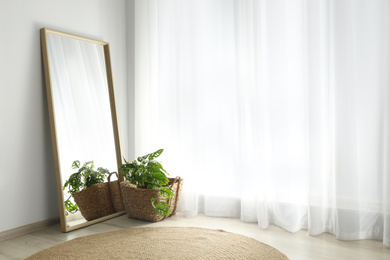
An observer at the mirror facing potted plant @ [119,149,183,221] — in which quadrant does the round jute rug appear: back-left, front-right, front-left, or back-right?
front-right

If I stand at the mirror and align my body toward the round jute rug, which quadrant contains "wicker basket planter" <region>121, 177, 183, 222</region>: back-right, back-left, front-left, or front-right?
front-left

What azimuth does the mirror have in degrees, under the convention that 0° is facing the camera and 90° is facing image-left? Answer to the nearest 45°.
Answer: approximately 315°

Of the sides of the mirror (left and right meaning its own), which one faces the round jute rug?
front

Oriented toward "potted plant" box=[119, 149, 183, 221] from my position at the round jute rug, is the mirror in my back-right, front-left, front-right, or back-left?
front-left
